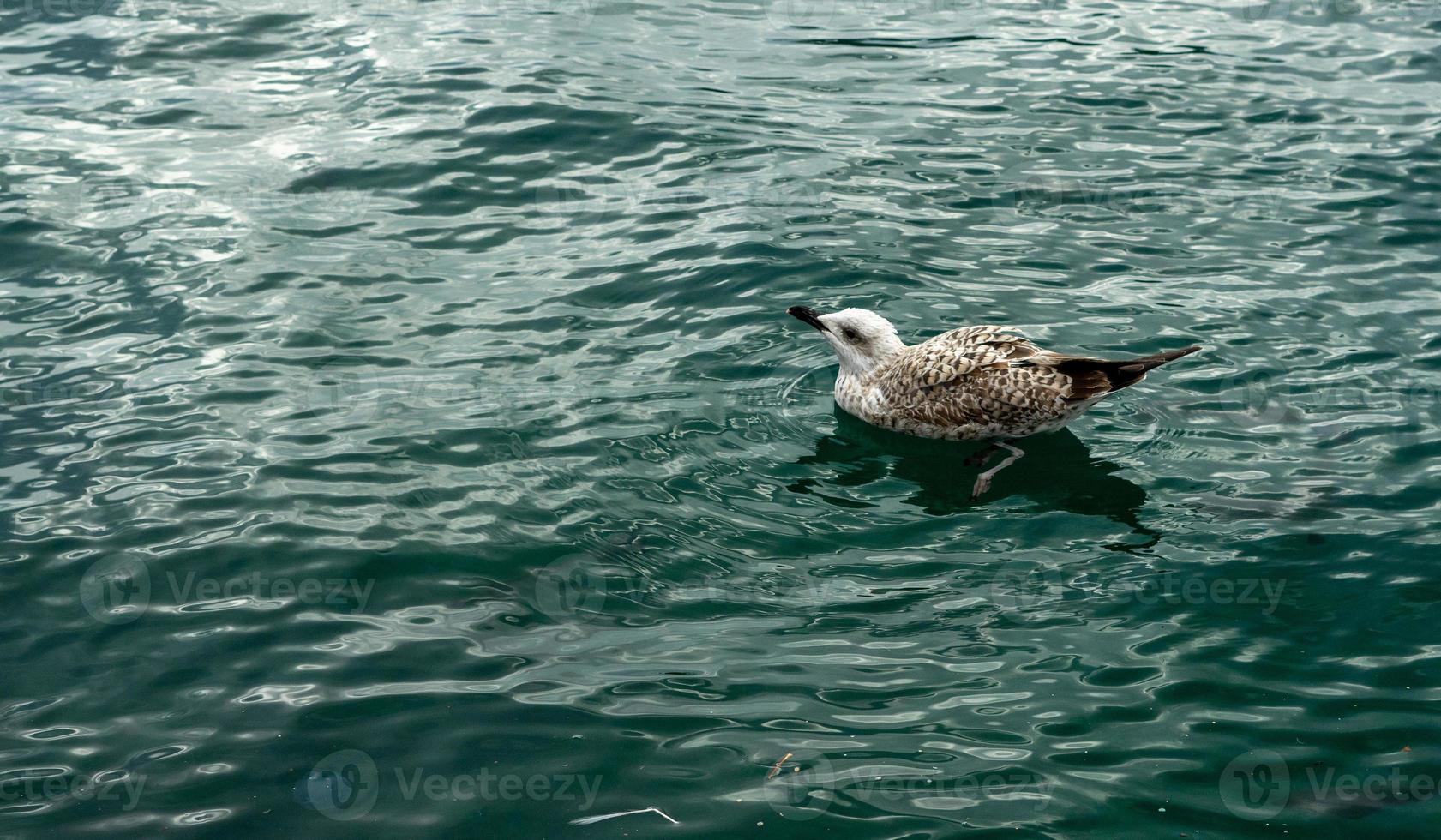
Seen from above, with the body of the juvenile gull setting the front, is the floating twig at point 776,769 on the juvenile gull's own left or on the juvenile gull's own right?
on the juvenile gull's own left

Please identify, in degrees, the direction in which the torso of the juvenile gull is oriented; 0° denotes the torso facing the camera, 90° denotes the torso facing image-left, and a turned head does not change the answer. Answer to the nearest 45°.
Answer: approximately 90°
